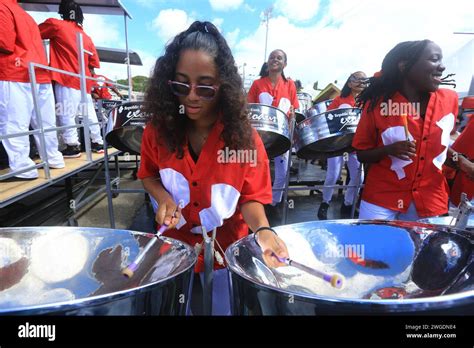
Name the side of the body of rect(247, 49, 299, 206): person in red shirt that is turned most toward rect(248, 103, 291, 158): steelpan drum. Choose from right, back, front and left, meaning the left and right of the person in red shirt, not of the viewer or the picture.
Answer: front

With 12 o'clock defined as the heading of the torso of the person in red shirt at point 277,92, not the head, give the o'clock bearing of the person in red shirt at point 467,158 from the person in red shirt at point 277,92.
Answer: the person in red shirt at point 467,158 is roughly at 11 o'clock from the person in red shirt at point 277,92.

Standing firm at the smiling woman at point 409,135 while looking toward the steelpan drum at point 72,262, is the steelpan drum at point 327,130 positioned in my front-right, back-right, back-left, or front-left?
back-right

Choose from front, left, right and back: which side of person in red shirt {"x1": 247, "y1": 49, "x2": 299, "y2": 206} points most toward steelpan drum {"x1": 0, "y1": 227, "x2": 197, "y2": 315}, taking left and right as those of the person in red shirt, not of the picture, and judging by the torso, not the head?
front

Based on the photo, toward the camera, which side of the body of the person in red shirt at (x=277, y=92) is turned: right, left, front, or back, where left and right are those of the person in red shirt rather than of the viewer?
front

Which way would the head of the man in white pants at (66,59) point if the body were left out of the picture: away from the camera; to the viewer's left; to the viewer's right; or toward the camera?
away from the camera

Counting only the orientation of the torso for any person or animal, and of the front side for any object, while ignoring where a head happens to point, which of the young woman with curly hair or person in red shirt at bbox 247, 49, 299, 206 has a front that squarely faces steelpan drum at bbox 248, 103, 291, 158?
the person in red shirt

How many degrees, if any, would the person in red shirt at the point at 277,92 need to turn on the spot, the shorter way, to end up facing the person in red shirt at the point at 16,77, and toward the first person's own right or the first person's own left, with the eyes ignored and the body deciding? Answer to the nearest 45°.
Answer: approximately 45° to the first person's own right

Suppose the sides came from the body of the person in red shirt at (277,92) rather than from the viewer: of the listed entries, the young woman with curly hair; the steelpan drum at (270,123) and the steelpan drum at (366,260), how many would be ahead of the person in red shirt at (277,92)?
3

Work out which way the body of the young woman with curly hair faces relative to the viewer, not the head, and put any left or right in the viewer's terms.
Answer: facing the viewer

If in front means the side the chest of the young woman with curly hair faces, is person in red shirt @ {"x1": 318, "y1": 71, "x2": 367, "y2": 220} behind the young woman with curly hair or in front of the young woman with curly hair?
behind

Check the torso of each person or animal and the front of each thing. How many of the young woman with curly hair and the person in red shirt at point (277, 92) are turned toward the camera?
2

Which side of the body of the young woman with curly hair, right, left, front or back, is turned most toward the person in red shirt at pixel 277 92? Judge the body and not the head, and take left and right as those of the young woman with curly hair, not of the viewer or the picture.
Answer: back

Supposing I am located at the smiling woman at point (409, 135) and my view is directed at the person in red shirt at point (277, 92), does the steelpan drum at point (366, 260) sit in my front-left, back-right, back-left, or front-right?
back-left
